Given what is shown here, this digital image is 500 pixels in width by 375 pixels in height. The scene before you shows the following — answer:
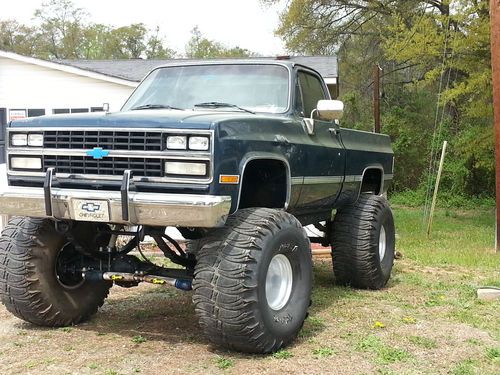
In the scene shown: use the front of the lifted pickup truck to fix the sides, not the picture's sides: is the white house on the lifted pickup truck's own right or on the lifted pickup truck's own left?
on the lifted pickup truck's own right

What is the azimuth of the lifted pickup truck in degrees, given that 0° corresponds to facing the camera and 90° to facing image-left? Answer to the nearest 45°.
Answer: approximately 45°
